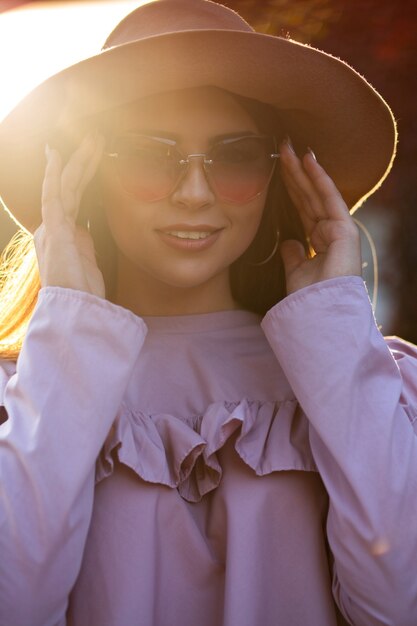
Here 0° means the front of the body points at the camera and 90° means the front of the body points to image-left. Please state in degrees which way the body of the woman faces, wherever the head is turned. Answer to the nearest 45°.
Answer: approximately 0°
